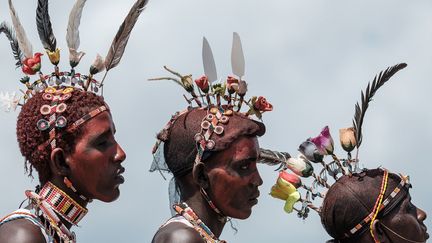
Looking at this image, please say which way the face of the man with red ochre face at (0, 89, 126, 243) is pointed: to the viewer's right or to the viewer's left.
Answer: to the viewer's right

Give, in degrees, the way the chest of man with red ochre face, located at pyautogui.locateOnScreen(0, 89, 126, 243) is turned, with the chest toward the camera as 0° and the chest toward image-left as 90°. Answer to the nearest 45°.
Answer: approximately 270°

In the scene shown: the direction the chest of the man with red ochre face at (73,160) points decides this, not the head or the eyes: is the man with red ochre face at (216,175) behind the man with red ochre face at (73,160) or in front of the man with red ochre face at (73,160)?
in front

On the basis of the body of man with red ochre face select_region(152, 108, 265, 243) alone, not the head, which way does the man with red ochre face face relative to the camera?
to the viewer's right
